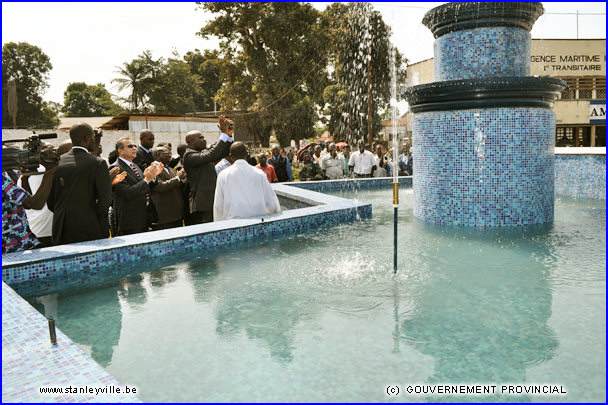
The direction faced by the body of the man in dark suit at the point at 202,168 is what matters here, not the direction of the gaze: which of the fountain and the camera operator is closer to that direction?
the fountain

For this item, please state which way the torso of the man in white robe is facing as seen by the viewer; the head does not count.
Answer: away from the camera

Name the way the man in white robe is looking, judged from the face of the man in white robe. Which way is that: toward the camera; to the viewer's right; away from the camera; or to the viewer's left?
away from the camera

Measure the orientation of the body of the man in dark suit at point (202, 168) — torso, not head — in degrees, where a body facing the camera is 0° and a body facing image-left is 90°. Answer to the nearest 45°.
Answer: approximately 270°

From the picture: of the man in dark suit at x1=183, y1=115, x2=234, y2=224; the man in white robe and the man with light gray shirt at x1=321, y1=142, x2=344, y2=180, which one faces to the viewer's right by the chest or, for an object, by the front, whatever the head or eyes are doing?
the man in dark suit

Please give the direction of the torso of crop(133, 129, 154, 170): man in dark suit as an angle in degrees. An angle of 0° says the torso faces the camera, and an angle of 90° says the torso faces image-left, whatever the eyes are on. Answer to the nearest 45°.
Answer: approximately 315°

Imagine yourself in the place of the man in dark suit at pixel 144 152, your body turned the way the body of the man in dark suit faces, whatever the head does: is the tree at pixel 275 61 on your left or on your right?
on your left

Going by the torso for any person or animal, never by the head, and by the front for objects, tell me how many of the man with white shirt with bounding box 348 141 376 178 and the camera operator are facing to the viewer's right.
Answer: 1

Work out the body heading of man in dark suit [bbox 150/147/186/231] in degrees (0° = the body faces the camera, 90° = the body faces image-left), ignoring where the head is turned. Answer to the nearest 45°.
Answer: approximately 315°

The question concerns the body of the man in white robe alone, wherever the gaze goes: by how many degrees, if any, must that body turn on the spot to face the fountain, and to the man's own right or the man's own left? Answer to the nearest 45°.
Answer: approximately 90° to the man's own right

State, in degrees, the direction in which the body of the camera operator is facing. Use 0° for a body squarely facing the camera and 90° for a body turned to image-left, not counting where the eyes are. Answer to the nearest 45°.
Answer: approximately 270°

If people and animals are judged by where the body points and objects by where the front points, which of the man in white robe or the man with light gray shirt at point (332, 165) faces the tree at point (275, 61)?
the man in white robe

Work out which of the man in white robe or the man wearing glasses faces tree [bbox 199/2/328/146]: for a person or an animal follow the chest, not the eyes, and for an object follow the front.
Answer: the man in white robe
